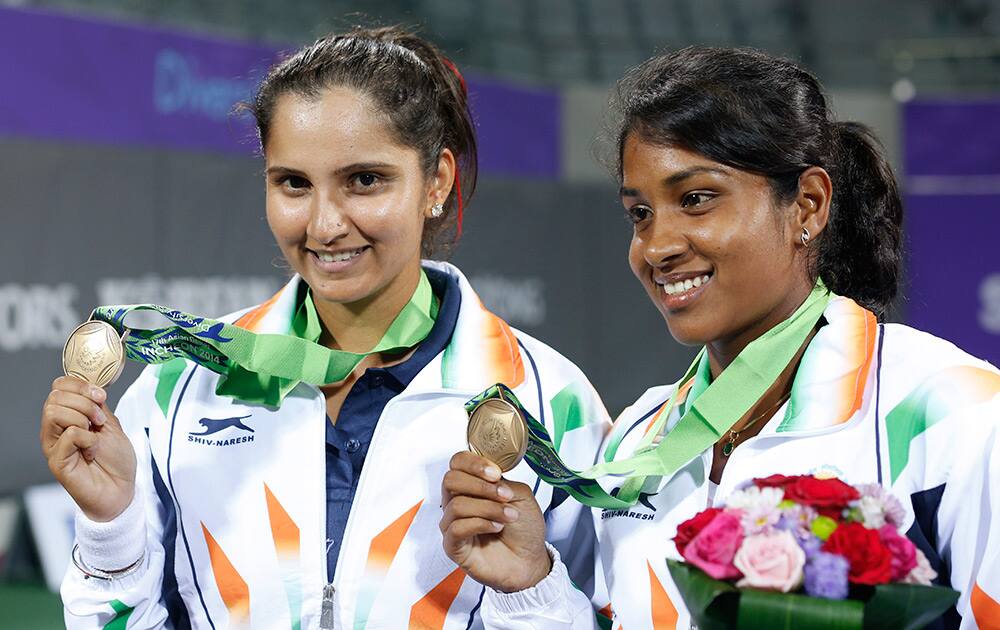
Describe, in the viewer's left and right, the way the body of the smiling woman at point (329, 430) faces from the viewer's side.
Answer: facing the viewer

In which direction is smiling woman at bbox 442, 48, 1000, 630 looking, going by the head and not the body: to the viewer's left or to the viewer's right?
to the viewer's left

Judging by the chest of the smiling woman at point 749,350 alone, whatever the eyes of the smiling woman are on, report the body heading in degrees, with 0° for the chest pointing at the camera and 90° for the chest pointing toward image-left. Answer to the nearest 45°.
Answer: approximately 45°

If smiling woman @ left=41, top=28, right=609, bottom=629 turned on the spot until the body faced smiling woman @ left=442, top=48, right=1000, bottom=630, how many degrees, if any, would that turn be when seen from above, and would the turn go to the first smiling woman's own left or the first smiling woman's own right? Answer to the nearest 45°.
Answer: approximately 45° to the first smiling woman's own left

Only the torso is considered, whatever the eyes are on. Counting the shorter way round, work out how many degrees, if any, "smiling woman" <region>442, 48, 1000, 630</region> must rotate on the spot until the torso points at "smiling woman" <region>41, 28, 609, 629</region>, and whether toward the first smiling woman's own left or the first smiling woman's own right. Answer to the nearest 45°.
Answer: approximately 45° to the first smiling woman's own right

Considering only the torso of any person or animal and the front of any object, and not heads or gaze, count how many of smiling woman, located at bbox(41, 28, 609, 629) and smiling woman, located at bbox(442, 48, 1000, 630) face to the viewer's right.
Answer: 0
